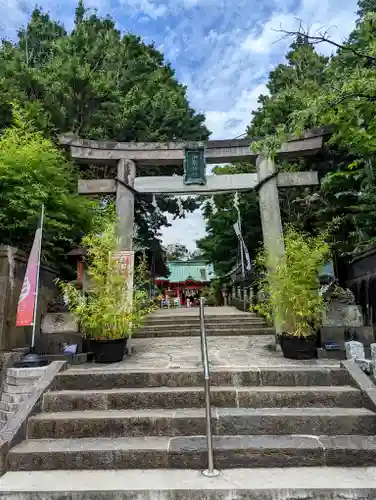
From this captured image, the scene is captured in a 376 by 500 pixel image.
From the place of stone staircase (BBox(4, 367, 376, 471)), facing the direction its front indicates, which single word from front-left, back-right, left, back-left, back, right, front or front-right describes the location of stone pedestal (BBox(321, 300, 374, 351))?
back-left

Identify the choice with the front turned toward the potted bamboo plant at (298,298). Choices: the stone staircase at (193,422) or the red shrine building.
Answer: the red shrine building

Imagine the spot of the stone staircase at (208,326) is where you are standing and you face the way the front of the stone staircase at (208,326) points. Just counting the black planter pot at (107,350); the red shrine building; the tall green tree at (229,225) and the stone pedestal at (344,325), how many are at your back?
2

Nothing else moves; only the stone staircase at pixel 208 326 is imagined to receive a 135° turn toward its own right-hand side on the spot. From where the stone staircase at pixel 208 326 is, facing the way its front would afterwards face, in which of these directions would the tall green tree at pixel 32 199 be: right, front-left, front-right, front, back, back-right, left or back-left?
left

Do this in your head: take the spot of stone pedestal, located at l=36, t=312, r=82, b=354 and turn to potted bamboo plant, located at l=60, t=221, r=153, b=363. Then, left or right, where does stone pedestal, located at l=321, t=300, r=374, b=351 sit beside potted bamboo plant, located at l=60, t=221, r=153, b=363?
left

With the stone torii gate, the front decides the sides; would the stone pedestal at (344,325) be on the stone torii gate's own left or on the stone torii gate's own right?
on the stone torii gate's own left

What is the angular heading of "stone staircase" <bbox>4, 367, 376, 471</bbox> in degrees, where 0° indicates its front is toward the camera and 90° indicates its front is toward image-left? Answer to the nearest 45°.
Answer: approximately 0°

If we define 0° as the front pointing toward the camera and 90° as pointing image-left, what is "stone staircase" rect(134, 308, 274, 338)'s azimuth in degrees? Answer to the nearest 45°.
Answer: approximately 0°

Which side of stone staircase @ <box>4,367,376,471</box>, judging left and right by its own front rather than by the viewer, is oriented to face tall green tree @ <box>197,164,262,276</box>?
back
